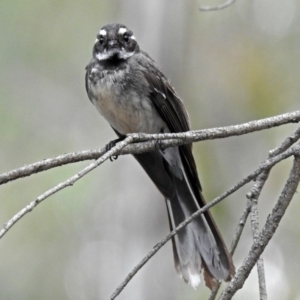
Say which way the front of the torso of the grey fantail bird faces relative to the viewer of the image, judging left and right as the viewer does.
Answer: facing the viewer and to the left of the viewer

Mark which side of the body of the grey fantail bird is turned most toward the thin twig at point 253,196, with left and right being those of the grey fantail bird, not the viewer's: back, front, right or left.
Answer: left
